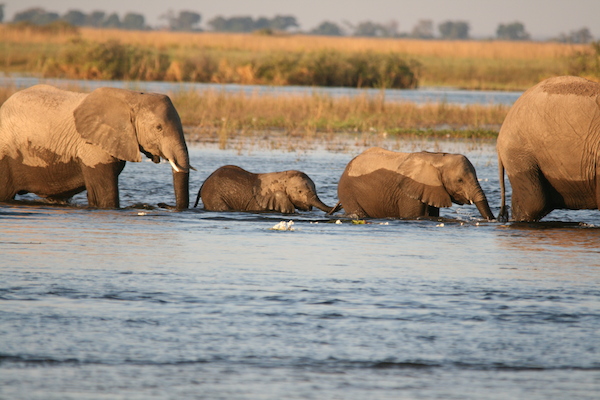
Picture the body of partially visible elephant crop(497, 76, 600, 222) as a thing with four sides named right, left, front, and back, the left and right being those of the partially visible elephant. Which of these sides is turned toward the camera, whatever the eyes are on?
right

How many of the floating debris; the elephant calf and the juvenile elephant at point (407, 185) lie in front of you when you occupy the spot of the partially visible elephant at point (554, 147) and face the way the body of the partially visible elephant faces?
0

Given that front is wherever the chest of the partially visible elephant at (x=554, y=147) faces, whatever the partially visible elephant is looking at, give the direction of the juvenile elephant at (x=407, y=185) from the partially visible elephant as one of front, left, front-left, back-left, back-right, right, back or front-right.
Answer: back

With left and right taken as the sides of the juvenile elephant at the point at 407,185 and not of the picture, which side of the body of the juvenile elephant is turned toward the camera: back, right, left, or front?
right

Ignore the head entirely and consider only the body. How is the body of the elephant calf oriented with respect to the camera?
to the viewer's right

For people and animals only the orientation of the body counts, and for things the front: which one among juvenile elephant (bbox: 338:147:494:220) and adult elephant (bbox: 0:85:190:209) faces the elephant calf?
the adult elephant

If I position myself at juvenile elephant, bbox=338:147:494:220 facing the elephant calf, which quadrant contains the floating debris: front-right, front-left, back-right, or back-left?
front-left

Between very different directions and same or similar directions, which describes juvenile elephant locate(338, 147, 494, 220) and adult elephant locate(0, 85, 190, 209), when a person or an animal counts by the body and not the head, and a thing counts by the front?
same or similar directions

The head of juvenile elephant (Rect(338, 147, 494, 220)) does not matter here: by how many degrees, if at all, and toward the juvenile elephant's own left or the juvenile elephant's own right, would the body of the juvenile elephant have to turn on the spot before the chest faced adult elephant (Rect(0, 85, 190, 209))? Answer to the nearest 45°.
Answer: approximately 180°

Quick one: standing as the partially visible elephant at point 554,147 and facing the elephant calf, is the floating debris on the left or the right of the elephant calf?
left

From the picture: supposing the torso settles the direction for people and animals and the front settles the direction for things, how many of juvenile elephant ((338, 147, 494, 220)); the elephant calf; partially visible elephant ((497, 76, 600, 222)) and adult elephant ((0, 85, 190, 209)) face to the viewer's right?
4

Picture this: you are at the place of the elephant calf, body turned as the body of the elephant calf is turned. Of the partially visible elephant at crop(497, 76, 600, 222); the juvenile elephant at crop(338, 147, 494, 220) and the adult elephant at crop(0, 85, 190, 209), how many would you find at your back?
1

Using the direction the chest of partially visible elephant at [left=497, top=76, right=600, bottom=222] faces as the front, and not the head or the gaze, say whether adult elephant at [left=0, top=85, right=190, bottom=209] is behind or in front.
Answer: behind

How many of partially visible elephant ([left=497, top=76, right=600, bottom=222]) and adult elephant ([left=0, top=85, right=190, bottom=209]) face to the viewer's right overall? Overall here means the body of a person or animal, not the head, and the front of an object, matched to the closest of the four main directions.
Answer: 2

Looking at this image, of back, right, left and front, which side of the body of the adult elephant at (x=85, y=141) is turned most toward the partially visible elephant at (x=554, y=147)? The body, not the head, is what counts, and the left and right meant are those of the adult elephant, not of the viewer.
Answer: front

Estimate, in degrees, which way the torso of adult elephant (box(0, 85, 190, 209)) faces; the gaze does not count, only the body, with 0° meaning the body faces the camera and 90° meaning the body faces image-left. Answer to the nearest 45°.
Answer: approximately 270°

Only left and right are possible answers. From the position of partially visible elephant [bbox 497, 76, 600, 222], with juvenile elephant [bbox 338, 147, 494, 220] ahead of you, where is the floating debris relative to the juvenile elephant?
left
